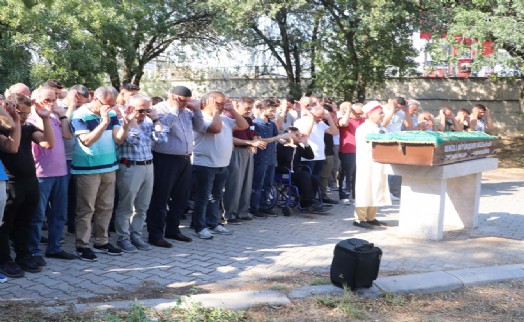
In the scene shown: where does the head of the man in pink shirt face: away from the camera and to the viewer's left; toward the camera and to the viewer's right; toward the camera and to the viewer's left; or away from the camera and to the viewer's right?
toward the camera and to the viewer's right

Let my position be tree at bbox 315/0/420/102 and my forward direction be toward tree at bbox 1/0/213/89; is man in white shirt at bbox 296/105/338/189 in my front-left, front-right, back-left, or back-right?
front-left

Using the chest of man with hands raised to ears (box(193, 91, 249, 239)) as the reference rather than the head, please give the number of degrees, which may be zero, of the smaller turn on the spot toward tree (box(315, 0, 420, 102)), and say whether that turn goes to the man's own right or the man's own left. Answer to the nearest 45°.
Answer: approximately 90° to the man's own left

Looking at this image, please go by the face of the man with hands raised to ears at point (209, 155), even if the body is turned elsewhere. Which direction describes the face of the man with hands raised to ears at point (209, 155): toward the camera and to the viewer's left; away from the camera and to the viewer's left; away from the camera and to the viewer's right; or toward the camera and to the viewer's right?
toward the camera and to the viewer's right

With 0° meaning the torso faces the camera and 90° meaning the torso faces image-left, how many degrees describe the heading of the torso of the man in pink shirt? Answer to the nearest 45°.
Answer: approximately 315°

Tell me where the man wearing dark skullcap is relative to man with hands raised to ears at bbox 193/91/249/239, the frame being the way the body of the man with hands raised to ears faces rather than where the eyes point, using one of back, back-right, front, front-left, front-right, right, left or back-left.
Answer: right

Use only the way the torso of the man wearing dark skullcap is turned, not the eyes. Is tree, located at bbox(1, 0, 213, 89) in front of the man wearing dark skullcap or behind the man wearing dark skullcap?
behind

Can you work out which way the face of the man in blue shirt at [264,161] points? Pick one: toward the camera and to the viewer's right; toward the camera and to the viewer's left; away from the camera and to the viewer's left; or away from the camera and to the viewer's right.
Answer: toward the camera and to the viewer's right

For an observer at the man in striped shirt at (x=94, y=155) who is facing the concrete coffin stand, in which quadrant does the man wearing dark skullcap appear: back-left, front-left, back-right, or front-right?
front-left

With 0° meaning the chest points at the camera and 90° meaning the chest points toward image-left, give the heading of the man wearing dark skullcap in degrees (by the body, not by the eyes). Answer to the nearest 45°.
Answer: approximately 315°

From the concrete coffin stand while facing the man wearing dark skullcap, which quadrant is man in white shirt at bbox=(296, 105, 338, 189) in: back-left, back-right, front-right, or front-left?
front-right

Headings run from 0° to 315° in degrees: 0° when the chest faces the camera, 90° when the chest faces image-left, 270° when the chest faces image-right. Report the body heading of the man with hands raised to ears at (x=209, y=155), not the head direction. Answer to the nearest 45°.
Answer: approximately 315°

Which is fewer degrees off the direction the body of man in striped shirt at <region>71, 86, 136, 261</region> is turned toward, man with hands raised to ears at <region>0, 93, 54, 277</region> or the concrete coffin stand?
the concrete coffin stand

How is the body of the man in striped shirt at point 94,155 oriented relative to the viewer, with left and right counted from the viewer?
facing the viewer and to the right of the viewer

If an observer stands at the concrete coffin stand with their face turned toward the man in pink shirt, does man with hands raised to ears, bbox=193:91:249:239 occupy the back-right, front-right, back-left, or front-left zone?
front-right

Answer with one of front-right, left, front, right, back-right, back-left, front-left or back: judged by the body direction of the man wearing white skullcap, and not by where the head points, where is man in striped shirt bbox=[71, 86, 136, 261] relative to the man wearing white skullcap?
back-right

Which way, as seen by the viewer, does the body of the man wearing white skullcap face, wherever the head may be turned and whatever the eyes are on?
to the viewer's right
